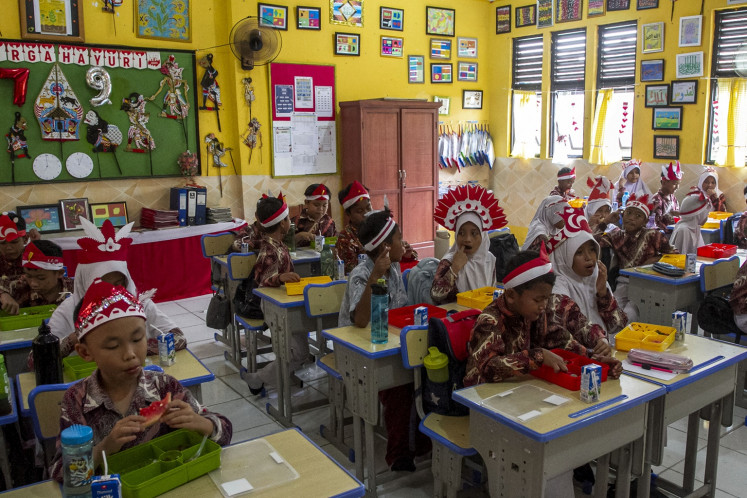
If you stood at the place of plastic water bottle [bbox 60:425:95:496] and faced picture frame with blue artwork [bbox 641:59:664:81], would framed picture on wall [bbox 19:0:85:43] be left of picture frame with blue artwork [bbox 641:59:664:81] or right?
left

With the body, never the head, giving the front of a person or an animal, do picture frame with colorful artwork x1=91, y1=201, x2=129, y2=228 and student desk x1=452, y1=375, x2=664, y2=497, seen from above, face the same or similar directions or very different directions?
very different directions

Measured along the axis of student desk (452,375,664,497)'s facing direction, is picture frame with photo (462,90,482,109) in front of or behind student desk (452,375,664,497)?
in front

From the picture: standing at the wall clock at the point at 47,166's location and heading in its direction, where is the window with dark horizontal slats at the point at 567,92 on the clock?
The window with dark horizontal slats is roughly at 9 o'clock from the wall clock.

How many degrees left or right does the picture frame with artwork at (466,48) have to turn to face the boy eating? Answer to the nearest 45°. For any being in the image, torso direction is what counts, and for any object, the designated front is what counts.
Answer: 0° — it already faces them

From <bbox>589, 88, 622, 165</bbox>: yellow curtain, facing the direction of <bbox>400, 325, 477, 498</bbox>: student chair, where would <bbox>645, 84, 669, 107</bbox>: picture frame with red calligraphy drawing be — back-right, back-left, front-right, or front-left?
front-left

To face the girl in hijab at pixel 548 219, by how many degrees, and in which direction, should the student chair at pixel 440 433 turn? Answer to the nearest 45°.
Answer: approximately 135° to its left

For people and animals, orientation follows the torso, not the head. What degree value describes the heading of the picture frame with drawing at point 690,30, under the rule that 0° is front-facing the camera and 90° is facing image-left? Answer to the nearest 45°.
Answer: approximately 45°

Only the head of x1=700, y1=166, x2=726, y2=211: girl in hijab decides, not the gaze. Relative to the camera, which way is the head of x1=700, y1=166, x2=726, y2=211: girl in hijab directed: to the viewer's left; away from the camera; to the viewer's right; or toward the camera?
toward the camera

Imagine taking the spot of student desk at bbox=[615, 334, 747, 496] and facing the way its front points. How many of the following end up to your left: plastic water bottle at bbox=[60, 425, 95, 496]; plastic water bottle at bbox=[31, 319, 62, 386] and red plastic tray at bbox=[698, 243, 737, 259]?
2

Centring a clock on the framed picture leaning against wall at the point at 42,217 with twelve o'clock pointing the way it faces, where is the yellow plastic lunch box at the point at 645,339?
The yellow plastic lunch box is roughly at 11 o'clock from the framed picture leaning against wall.

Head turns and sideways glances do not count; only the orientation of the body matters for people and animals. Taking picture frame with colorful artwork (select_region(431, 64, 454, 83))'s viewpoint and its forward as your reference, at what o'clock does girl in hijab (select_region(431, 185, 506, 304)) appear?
The girl in hijab is roughly at 12 o'clock from the picture frame with colorful artwork.

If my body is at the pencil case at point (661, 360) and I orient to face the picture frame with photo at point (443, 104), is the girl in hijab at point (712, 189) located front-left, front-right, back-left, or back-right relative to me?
front-right

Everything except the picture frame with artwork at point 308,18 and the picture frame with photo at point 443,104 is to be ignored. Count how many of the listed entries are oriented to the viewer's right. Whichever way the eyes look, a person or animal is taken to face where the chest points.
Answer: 0

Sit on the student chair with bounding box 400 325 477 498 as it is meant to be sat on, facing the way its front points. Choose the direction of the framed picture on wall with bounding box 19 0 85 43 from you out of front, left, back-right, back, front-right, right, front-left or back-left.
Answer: back

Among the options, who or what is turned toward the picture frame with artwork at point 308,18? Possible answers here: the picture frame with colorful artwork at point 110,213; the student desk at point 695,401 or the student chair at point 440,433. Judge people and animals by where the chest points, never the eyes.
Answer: the student desk
